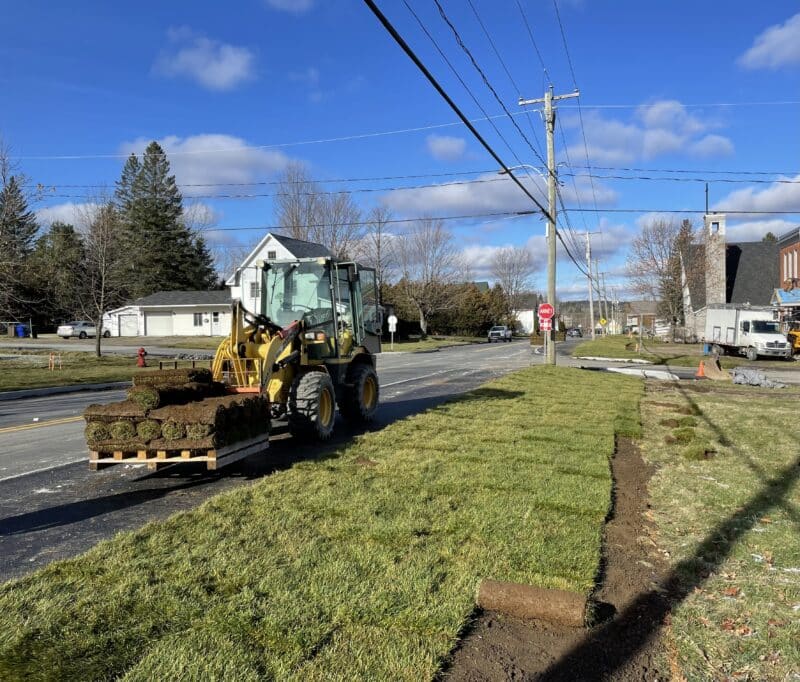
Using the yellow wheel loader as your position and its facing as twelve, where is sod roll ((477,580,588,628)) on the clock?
The sod roll is roughly at 10 o'clock from the yellow wheel loader.

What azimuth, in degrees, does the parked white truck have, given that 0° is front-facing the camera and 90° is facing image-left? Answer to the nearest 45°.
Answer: approximately 315°

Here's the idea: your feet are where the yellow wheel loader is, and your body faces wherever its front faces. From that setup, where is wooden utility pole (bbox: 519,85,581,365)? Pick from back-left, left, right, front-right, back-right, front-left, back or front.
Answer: back

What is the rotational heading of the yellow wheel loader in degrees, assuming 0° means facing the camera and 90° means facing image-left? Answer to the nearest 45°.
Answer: approximately 45°

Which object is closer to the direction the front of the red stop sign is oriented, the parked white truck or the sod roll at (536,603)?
the sod roll

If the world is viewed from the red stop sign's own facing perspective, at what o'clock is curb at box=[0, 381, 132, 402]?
The curb is roughly at 2 o'clock from the red stop sign.

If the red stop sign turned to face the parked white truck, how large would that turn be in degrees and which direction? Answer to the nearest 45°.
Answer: approximately 135° to its left

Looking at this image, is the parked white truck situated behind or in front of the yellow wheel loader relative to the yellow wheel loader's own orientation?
behind

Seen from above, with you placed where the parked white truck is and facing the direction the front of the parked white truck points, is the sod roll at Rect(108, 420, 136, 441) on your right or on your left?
on your right
